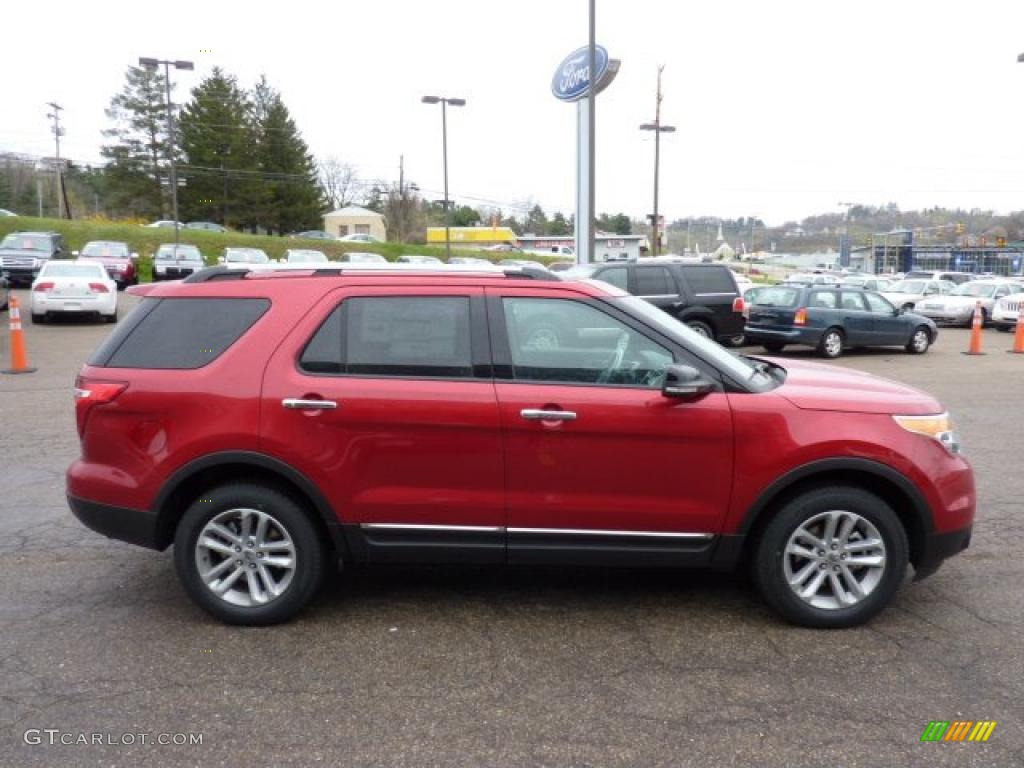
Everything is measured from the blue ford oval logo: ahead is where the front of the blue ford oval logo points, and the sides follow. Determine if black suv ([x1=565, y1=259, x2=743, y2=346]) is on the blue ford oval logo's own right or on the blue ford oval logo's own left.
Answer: on the blue ford oval logo's own left

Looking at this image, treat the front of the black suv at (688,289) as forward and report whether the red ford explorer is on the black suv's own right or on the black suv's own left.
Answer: on the black suv's own left

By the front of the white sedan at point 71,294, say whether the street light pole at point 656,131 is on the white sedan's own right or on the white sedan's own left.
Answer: on the white sedan's own right

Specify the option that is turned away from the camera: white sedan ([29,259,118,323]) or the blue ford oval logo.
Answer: the white sedan

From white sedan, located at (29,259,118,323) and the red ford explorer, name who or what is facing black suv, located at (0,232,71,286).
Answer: the white sedan

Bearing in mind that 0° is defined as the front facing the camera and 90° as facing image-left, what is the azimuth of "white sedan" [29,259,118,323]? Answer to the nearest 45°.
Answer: approximately 180°

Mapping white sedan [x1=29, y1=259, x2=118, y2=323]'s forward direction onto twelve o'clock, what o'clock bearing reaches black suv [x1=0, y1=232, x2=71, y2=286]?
The black suv is roughly at 12 o'clock from the white sedan.

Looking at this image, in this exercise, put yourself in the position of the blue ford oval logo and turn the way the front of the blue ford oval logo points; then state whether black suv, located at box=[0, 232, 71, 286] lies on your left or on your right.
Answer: on your right

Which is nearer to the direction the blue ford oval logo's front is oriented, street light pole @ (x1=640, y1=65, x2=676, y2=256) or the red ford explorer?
the red ford explorer

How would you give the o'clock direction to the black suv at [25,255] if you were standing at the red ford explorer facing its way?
The black suv is roughly at 8 o'clock from the red ford explorer.

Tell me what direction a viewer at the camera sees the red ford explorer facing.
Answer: facing to the right of the viewer
